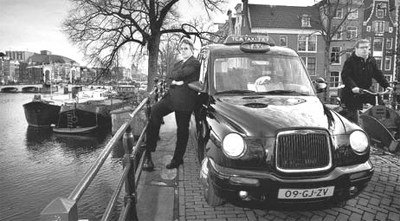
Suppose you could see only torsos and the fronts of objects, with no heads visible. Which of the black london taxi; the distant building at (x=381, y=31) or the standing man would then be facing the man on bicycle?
the distant building

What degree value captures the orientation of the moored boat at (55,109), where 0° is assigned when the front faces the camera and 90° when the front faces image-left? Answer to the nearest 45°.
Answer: approximately 45°

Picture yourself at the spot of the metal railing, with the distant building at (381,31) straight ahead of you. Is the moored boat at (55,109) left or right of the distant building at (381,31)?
left

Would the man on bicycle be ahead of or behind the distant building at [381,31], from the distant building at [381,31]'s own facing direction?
ahead

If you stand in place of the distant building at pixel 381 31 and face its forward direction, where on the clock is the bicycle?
The bicycle is roughly at 12 o'clock from the distant building.
